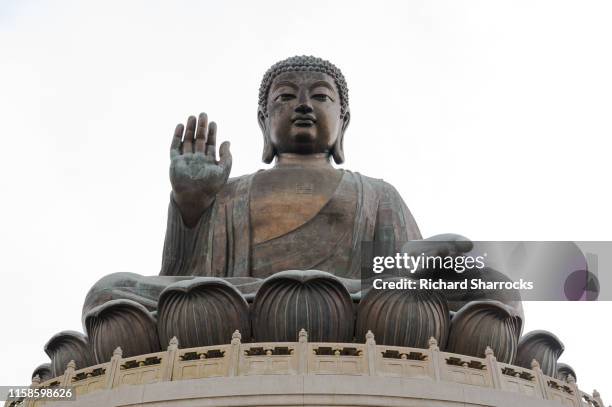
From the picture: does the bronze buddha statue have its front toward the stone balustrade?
yes

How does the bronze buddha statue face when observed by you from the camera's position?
facing the viewer
